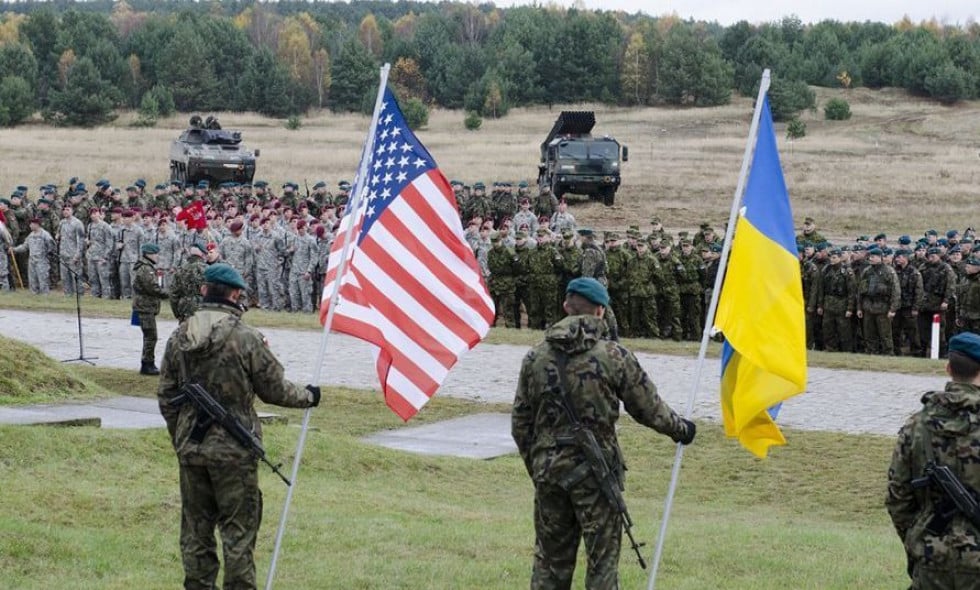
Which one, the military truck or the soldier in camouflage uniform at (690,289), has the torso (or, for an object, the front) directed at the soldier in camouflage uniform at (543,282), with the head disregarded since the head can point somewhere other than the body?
the military truck

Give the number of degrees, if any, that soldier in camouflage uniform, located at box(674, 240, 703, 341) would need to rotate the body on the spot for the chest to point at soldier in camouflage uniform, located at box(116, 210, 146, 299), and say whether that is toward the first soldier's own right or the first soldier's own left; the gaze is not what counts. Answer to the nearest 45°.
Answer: approximately 90° to the first soldier's own right

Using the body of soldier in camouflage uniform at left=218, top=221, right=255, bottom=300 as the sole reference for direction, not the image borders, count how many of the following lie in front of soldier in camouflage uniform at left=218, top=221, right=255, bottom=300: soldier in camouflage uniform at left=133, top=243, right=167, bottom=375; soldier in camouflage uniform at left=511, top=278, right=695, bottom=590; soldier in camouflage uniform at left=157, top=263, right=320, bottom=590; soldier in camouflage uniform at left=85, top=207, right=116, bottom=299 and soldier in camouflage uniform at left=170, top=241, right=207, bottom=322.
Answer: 4

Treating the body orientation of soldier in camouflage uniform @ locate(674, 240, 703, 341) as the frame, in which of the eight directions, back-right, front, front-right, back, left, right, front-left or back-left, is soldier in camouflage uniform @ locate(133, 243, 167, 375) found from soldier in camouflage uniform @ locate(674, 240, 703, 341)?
front-right

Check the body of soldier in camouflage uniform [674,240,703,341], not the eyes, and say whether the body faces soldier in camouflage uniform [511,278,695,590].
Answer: yes

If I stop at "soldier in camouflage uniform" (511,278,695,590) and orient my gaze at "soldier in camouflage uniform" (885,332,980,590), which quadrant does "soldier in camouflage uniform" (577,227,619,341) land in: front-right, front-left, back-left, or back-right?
back-left

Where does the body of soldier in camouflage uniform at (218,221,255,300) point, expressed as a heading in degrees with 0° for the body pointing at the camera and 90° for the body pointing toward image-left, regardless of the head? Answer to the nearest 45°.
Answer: approximately 0°
